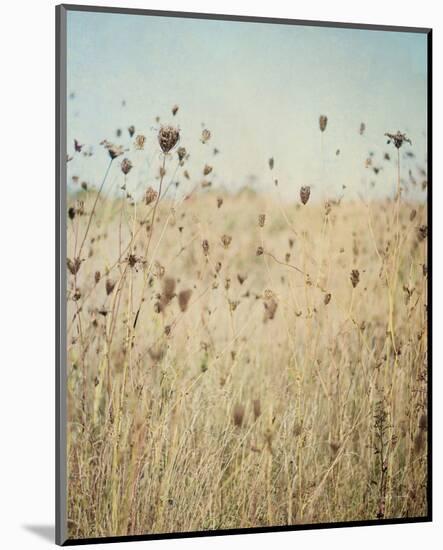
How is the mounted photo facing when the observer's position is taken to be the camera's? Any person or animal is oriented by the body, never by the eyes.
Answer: facing the viewer and to the right of the viewer
